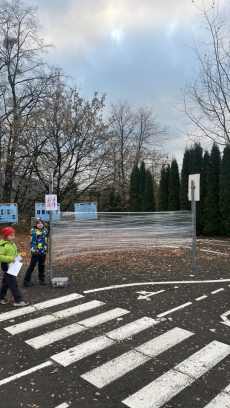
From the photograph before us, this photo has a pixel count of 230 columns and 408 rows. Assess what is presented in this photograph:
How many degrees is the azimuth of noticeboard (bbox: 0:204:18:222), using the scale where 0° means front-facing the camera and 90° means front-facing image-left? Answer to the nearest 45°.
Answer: approximately 0°

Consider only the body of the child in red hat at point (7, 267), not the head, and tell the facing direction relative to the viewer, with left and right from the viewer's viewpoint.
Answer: facing to the right of the viewer

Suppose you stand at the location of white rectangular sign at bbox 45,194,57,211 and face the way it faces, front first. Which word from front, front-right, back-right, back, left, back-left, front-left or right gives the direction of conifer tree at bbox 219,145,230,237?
back-left

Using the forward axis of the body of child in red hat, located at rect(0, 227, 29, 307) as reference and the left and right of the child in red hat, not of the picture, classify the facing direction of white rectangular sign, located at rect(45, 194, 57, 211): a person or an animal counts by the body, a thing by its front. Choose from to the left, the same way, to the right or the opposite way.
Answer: to the right

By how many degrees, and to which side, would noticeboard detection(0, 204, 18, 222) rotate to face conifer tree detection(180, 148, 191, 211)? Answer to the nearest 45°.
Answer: approximately 90° to its left

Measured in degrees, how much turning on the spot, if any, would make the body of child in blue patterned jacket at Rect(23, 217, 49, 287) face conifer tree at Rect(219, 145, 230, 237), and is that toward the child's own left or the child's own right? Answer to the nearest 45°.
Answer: approximately 135° to the child's own left

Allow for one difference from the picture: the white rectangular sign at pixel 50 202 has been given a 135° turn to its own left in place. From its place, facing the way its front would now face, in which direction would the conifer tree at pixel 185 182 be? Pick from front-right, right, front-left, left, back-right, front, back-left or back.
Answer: front
